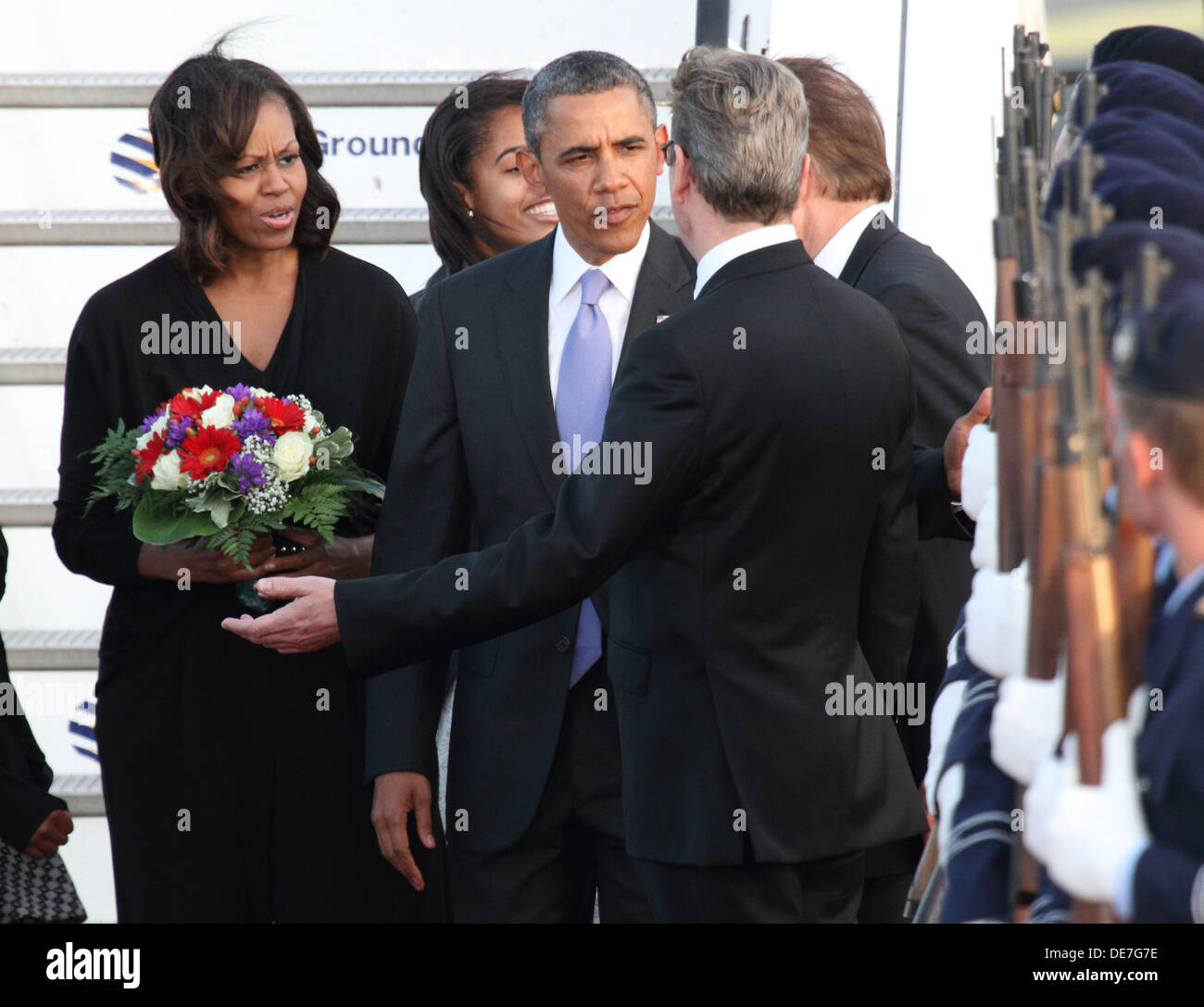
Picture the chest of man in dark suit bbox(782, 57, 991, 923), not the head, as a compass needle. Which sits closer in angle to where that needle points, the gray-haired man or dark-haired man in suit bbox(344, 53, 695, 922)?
the dark-haired man in suit

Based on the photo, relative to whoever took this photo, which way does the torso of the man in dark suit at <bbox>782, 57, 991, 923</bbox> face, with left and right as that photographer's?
facing away from the viewer and to the left of the viewer

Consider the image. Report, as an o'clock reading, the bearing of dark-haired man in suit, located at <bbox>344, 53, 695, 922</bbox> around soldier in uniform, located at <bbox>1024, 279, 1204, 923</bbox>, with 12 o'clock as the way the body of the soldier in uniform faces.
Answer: The dark-haired man in suit is roughly at 2 o'clock from the soldier in uniform.

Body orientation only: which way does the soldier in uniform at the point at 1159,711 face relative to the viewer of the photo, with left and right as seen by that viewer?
facing to the left of the viewer

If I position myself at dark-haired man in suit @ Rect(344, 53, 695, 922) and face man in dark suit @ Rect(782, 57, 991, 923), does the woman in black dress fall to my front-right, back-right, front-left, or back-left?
back-left

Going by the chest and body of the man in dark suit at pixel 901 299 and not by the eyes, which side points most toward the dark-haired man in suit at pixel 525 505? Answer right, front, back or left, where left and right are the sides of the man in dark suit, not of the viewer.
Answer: left
